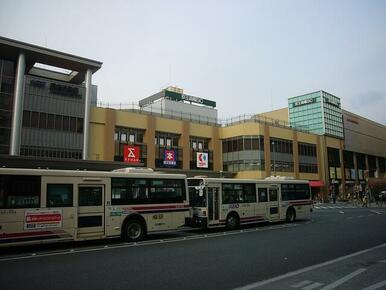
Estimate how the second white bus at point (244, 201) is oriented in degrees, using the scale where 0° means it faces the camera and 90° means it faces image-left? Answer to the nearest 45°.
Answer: approximately 45°
